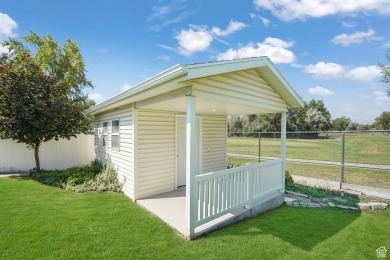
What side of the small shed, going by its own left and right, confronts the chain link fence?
left

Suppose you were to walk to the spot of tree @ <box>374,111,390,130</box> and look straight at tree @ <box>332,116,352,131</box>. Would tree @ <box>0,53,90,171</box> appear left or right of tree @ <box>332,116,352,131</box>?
left

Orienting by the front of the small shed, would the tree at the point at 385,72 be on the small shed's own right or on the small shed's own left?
on the small shed's own left
